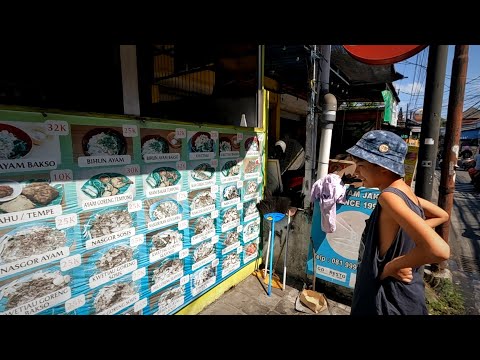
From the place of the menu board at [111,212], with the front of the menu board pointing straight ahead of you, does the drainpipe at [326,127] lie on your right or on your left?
on your left

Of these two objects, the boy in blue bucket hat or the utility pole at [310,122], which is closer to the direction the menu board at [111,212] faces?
the boy in blue bucket hat

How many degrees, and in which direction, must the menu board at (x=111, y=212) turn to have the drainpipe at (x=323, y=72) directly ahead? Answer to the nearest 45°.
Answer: approximately 45° to its left

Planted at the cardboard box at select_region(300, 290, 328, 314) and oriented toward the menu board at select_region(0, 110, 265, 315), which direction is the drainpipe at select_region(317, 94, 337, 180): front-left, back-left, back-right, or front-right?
back-right

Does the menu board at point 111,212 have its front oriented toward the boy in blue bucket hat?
yes

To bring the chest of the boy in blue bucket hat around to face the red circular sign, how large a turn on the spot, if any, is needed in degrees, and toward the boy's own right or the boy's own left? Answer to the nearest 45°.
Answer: approximately 90° to the boy's own right

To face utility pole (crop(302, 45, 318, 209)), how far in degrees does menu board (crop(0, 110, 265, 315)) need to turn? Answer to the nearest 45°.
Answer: approximately 45° to its left

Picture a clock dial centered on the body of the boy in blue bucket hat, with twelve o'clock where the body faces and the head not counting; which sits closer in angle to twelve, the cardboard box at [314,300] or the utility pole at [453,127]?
the cardboard box

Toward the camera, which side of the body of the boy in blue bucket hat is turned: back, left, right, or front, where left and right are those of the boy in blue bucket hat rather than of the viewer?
left

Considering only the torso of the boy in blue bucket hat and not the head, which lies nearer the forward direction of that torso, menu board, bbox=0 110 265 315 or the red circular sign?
the menu board

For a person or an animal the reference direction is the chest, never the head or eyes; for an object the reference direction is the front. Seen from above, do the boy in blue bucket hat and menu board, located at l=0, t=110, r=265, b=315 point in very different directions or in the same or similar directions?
very different directions

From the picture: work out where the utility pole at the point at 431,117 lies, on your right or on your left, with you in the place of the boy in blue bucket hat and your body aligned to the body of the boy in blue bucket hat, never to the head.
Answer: on your right

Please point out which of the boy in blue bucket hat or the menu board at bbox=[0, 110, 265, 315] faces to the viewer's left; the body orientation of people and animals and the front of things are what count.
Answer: the boy in blue bucket hat

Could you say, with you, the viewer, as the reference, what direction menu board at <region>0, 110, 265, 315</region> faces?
facing the viewer and to the right of the viewer

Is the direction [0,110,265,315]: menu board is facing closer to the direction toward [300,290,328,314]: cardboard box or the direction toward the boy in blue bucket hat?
the boy in blue bucket hat
